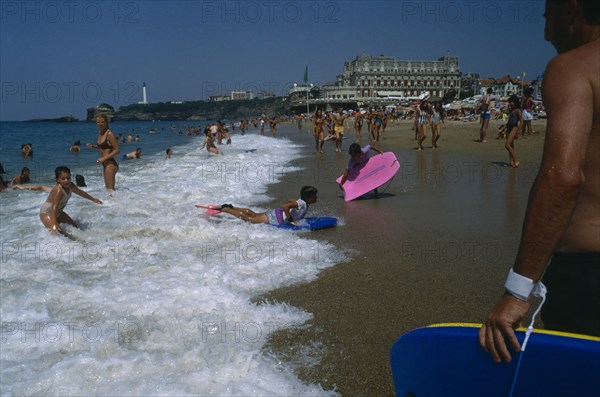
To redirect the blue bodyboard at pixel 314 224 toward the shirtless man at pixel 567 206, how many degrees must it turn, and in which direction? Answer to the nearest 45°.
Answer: approximately 90° to its right

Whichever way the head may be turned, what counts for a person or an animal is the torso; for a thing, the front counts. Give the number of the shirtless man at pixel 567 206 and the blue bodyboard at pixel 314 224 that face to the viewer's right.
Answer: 1

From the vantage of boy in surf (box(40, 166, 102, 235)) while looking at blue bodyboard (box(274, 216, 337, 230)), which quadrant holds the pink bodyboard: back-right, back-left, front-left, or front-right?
front-left

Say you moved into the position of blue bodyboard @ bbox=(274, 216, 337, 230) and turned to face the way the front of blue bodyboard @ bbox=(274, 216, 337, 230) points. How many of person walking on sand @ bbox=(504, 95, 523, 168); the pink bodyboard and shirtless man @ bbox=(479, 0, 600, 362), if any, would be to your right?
1

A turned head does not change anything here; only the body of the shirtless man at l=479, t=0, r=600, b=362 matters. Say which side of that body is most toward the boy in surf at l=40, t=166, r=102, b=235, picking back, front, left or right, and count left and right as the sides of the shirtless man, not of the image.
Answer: front

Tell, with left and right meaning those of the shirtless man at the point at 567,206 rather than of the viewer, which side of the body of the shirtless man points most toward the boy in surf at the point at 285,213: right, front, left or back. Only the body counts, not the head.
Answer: front

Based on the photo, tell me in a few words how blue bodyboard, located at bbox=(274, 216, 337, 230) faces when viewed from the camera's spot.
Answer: facing to the right of the viewer

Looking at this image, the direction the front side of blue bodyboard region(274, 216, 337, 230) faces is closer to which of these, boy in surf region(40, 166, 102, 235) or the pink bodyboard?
the pink bodyboard

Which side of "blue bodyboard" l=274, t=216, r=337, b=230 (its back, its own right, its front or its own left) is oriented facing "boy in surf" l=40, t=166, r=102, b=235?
back

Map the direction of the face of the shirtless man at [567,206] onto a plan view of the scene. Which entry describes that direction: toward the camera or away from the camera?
away from the camera

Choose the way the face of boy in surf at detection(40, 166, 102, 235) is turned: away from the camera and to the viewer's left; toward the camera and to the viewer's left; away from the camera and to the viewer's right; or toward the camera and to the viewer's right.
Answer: toward the camera and to the viewer's right

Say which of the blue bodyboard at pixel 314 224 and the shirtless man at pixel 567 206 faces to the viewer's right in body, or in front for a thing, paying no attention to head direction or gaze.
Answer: the blue bodyboard

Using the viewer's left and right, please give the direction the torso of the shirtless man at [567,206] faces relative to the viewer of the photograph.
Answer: facing away from the viewer and to the left of the viewer

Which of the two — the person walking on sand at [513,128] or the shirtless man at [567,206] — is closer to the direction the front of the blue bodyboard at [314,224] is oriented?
the person walking on sand

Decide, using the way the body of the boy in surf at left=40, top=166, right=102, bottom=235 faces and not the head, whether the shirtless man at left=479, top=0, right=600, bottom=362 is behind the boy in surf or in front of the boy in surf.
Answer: in front
